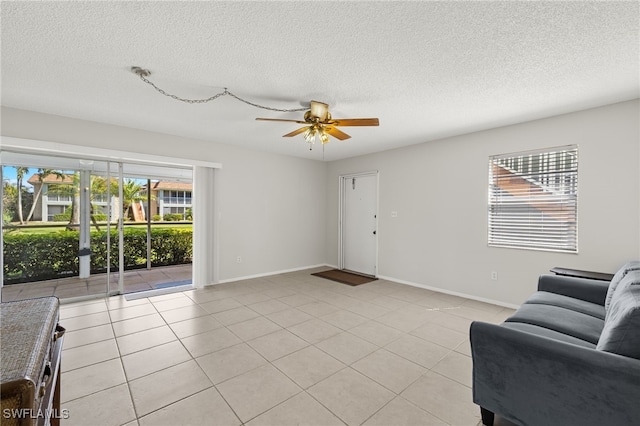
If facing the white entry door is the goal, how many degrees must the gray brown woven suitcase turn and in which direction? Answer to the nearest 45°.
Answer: approximately 45° to its left

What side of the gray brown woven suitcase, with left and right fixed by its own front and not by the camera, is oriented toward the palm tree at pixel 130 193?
left

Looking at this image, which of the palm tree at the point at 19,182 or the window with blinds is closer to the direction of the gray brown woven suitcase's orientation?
the window with blinds

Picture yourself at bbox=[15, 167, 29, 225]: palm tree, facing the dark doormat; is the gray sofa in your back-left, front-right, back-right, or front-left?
front-right

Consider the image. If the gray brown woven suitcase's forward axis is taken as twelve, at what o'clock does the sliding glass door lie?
The sliding glass door is roughly at 9 o'clock from the gray brown woven suitcase.

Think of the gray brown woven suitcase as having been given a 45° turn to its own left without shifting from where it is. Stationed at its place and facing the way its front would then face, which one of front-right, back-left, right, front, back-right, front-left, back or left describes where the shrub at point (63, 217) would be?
front-left

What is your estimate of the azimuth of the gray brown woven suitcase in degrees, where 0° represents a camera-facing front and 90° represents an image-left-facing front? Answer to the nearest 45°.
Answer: approximately 270°

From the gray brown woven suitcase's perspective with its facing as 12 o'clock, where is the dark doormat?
The dark doormat is roughly at 11 o'clock from the gray brown woven suitcase.

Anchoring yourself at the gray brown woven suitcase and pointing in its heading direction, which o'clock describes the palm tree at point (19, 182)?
The palm tree is roughly at 9 o'clock from the gray brown woven suitcase.

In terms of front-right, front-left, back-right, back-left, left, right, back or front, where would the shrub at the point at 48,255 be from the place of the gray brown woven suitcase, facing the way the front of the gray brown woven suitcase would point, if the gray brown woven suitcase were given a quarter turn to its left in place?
front

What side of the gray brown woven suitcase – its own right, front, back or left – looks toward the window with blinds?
front

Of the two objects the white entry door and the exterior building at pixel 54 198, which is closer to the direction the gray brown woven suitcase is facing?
the white entry door

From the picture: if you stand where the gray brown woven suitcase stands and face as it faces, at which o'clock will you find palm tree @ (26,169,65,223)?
The palm tree is roughly at 9 o'clock from the gray brown woven suitcase.
